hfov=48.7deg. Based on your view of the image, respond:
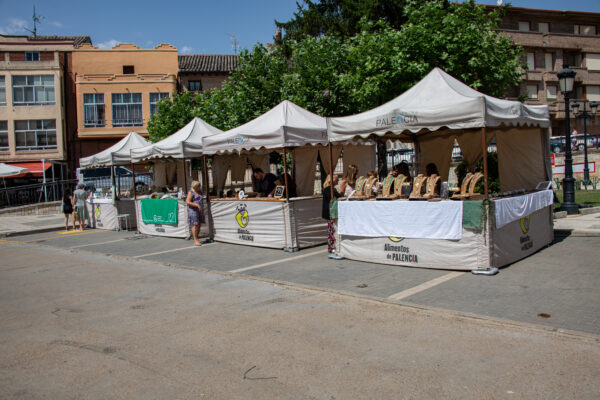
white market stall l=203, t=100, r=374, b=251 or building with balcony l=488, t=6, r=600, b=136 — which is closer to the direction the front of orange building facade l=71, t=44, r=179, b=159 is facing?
the white market stall

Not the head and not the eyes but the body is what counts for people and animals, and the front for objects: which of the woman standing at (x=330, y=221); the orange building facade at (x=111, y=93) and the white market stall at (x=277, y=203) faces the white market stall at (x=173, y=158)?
the orange building facade

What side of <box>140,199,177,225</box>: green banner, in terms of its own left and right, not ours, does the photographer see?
front

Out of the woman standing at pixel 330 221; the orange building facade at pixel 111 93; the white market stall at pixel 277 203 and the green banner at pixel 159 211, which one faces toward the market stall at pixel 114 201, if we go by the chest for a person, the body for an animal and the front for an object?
the orange building facade

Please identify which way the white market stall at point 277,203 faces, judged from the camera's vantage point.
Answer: facing the viewer and to the left of the viewer

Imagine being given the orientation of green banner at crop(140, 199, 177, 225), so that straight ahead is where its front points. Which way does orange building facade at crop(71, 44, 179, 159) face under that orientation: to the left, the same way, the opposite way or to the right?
the same way

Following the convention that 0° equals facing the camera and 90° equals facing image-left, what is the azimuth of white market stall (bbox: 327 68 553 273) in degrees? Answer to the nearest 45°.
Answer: approximately 45°

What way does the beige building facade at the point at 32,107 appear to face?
toward the camera

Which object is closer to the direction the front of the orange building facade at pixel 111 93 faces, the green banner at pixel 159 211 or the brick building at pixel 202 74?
the green banner

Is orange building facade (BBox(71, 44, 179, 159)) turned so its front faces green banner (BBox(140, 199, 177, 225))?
yes

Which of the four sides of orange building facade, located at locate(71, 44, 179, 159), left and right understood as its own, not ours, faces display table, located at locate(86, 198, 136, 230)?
front

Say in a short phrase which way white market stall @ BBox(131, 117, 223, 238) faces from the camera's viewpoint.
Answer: facing the viewer

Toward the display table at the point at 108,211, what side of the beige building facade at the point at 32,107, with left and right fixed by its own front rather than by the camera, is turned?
front

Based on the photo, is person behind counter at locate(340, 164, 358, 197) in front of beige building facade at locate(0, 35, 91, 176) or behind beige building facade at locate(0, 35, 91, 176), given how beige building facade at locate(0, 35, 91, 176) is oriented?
in front
